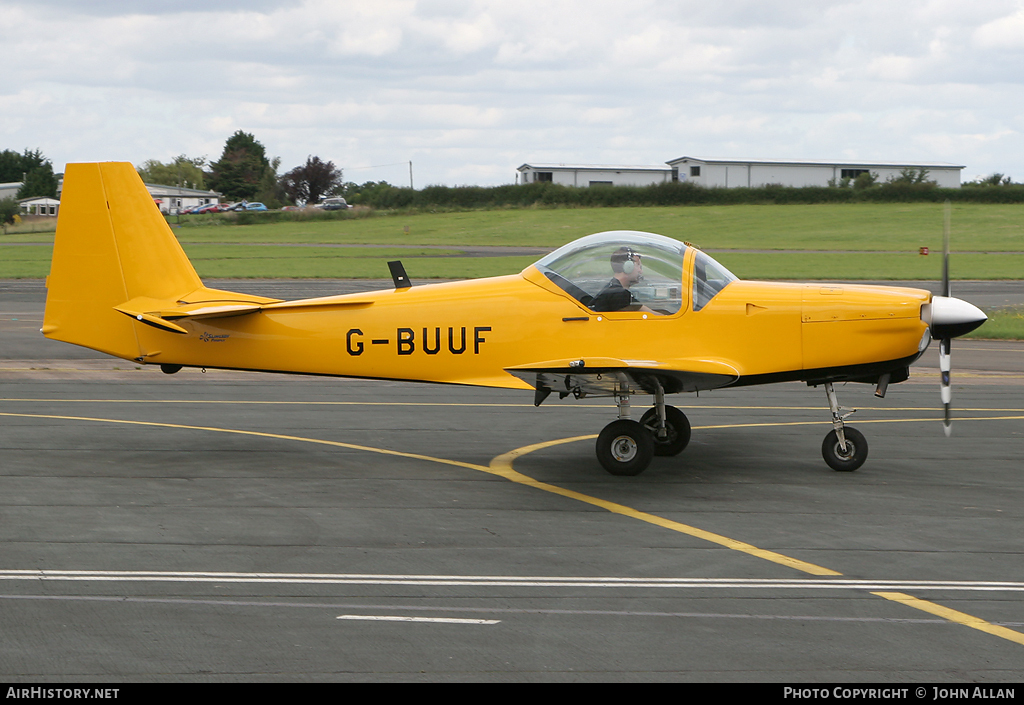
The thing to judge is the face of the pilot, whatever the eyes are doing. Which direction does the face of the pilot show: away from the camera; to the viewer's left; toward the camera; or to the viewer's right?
to the viewer's right

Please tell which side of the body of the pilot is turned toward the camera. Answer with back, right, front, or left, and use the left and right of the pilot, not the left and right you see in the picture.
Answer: right

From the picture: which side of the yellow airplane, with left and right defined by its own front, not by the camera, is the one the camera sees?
right
